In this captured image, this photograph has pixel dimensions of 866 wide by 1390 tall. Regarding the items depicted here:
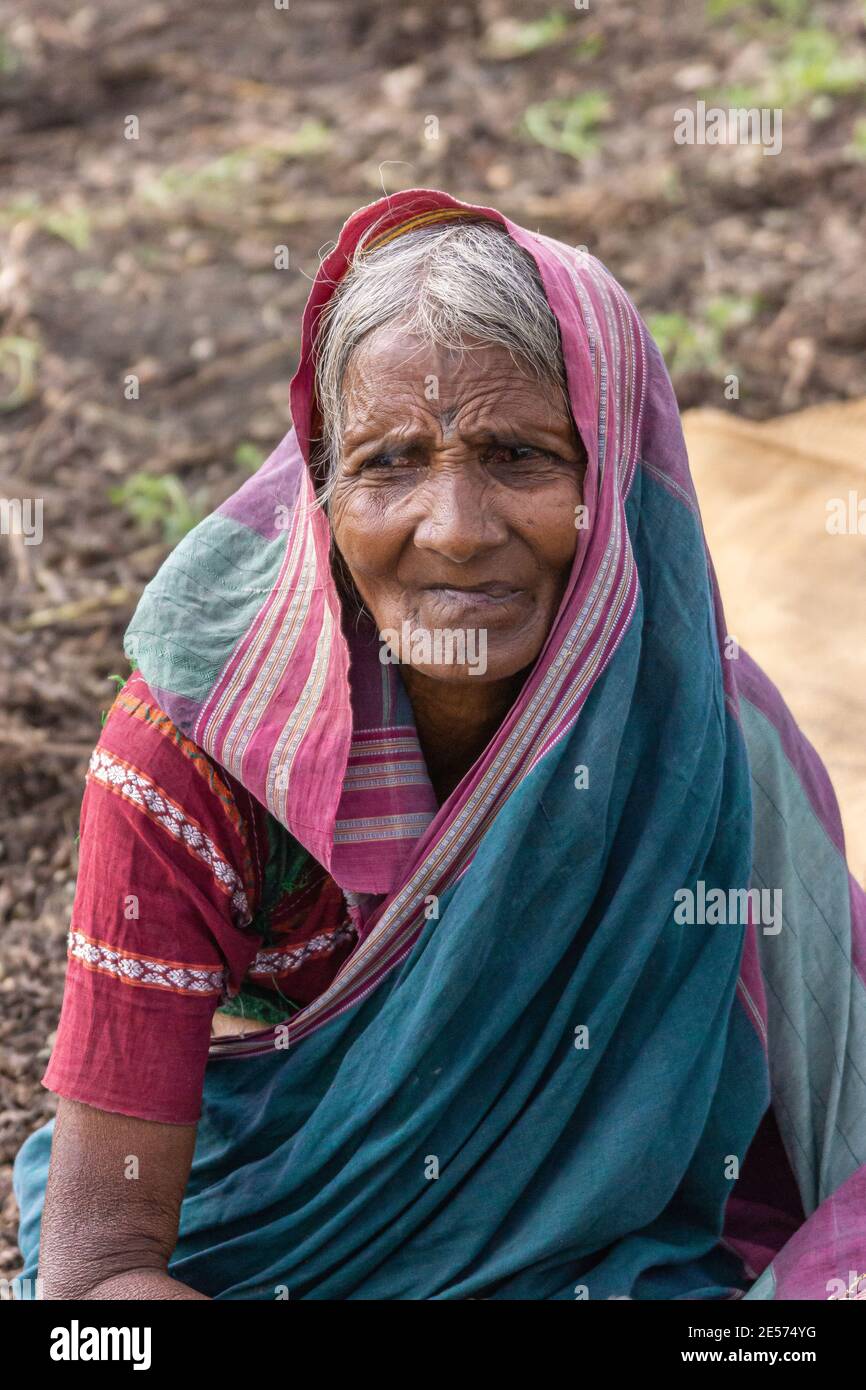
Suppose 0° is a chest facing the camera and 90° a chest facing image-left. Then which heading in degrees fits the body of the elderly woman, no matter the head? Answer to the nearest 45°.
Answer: approximately 0°
